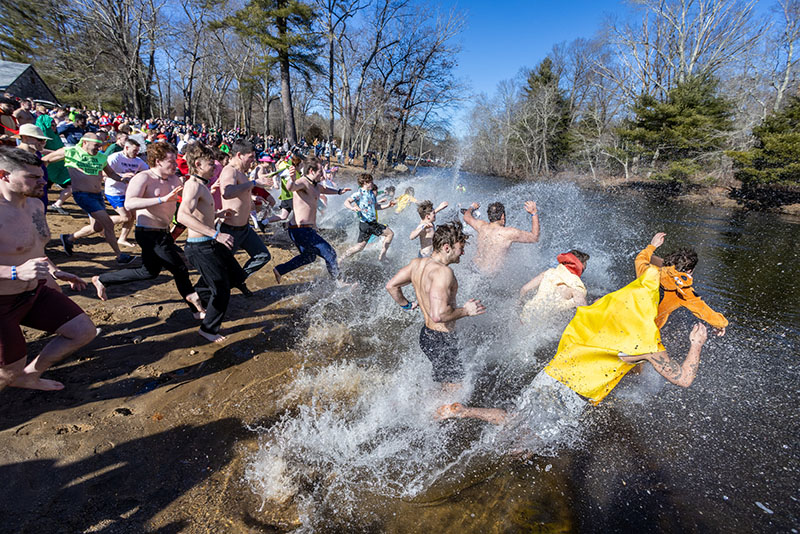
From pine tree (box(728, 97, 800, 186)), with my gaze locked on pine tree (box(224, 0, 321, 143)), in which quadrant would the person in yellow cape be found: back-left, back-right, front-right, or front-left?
front-left

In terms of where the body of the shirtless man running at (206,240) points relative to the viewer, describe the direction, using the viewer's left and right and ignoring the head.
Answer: facing to the right of the viewer

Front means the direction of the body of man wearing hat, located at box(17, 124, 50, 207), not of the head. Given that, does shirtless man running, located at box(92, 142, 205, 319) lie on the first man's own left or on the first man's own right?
on the first man's own right

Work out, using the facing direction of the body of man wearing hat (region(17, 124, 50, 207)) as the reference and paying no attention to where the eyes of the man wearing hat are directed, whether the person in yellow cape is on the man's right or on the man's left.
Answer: on the man's right

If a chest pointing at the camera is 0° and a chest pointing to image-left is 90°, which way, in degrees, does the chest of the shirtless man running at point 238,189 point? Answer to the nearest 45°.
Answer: approximately 270°

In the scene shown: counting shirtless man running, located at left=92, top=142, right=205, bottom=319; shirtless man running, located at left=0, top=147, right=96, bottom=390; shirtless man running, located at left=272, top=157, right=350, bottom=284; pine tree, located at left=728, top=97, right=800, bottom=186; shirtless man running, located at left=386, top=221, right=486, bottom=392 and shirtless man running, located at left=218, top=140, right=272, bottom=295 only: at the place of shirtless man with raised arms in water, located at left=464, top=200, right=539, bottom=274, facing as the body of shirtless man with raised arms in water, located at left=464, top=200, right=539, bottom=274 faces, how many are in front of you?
1

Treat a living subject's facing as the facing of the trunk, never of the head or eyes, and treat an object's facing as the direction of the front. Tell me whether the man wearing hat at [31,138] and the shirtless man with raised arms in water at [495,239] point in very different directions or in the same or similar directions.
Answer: same or similar directions

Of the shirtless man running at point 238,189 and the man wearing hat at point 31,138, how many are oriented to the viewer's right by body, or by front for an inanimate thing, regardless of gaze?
2

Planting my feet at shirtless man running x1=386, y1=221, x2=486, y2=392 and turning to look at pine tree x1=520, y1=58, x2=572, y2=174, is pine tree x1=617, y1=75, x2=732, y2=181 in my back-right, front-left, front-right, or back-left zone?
front-right

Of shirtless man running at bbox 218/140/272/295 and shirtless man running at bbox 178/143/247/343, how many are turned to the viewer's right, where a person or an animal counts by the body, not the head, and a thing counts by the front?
2

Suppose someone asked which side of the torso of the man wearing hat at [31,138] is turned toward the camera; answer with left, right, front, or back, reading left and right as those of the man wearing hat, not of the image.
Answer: right

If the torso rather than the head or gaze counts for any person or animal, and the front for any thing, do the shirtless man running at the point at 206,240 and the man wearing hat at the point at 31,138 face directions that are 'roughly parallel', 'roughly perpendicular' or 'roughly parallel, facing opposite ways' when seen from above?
roughly parallel

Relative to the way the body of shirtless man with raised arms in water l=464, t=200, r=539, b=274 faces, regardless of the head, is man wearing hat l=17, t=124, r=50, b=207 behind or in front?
behind

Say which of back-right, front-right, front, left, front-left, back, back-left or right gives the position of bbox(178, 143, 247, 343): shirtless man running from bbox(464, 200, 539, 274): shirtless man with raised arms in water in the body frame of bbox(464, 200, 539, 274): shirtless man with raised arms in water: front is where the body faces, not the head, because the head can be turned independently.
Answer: back
